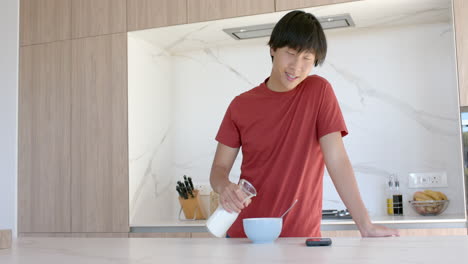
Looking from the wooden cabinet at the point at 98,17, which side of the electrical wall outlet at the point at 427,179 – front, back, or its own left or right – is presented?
right

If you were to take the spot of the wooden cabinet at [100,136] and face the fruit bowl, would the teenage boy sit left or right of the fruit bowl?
right

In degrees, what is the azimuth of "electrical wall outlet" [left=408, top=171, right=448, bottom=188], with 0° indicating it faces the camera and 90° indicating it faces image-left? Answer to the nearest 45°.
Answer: approximately 0°

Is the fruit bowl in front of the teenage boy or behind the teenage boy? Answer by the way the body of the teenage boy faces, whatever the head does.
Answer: behind

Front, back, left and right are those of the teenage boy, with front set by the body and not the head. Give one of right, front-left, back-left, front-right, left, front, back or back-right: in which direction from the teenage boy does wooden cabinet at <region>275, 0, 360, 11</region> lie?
back

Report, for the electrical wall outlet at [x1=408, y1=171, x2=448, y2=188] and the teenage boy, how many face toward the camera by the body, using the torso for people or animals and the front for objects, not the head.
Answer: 2

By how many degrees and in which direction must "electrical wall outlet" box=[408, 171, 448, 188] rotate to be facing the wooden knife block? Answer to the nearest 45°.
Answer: approximately 90° to its right

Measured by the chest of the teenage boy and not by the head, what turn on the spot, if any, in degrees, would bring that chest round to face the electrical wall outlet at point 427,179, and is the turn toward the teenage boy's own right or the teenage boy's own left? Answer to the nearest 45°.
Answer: approximately 135° to the teenage boy's own left

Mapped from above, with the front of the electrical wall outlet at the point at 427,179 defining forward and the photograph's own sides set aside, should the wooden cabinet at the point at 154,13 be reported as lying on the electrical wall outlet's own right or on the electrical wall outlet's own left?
on the electrical wall outlet's own right

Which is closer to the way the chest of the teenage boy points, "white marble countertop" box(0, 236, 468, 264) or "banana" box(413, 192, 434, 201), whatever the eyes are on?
the white marble countertop

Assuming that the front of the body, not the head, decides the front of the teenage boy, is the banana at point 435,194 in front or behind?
behind
